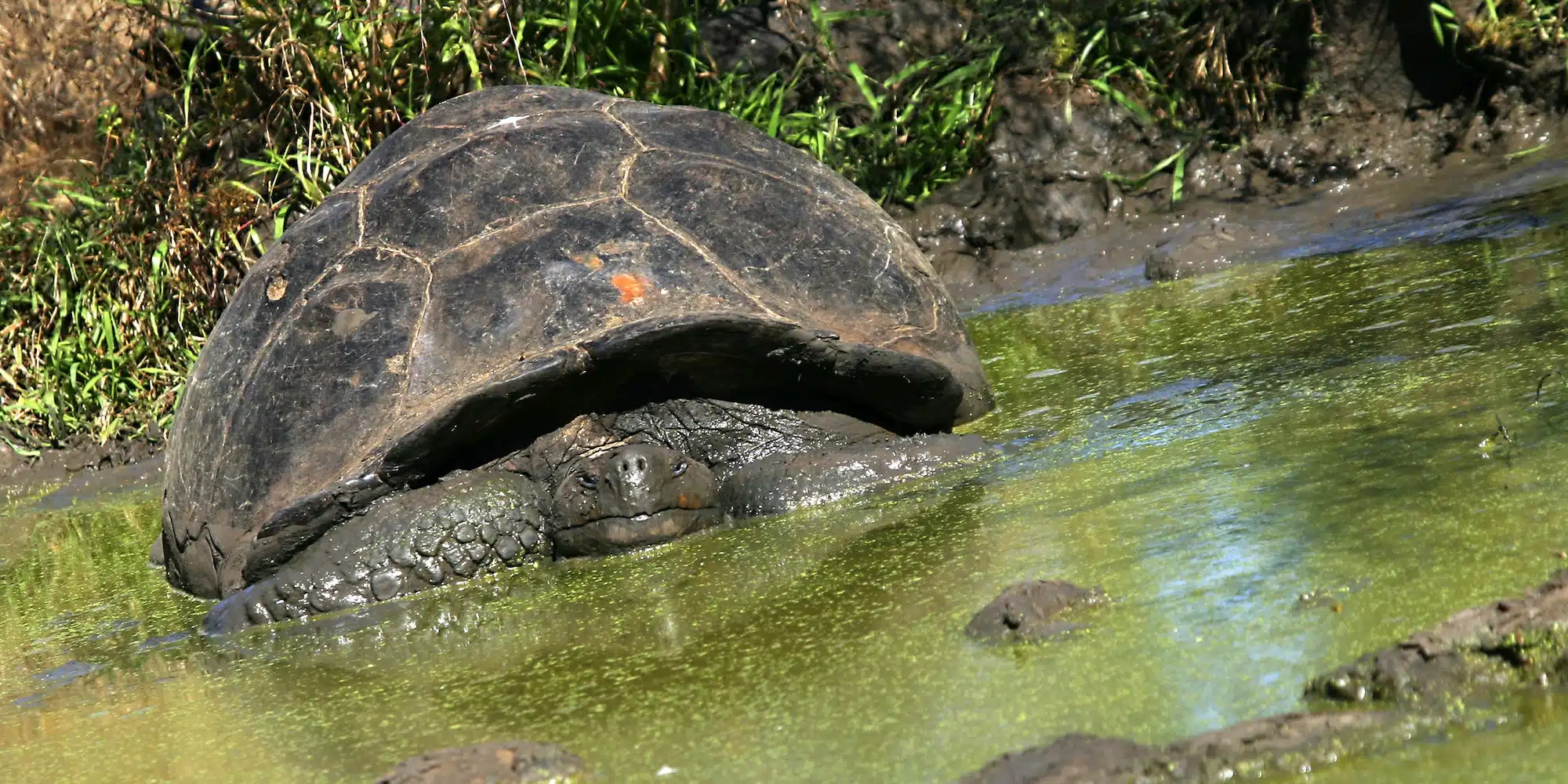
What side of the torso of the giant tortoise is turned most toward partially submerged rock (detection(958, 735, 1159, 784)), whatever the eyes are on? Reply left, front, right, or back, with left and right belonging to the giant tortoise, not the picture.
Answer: front

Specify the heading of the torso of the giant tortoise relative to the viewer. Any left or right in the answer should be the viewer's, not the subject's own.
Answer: facing the viewer

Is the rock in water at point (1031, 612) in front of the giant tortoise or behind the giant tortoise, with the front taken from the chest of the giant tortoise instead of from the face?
in front

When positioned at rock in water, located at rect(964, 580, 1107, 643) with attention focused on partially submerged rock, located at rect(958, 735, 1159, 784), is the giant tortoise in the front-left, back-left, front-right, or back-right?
back-right

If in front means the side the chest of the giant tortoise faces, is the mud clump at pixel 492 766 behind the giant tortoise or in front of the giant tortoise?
in front
